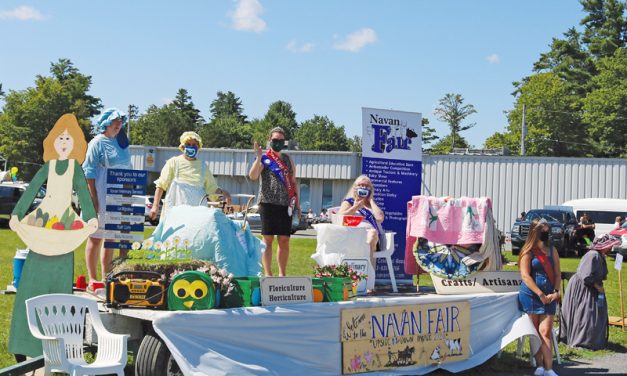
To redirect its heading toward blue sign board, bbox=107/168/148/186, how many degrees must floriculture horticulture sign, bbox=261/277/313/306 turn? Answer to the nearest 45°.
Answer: approximately 135° to its right

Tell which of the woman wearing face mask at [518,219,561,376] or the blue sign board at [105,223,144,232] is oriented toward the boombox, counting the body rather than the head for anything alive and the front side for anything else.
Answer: the blue sign board

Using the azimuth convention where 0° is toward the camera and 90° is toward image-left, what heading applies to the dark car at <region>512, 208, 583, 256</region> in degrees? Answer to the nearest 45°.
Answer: approximately 45°

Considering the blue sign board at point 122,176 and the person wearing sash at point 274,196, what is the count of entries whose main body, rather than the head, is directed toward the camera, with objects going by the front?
2

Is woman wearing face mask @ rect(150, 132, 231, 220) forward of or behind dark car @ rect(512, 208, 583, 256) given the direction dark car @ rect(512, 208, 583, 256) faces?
forward

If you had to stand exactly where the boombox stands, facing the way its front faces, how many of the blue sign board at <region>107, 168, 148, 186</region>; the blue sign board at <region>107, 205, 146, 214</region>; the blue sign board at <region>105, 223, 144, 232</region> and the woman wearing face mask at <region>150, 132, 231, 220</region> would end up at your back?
4

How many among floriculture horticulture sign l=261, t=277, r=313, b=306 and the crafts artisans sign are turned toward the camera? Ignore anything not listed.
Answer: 2

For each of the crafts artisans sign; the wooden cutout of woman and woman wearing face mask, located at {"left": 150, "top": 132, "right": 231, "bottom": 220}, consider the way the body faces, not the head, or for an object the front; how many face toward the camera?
3

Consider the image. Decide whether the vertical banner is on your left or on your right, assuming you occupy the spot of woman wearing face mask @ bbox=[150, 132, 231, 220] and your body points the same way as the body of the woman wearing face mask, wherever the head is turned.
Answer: on your left

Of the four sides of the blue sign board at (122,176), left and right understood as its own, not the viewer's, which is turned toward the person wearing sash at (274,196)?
left
